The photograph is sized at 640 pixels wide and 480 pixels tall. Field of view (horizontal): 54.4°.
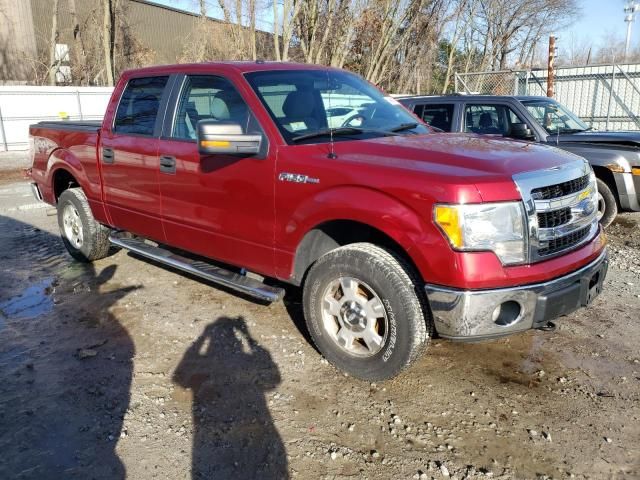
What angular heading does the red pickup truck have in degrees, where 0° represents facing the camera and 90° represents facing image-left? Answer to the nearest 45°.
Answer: approximately 315°

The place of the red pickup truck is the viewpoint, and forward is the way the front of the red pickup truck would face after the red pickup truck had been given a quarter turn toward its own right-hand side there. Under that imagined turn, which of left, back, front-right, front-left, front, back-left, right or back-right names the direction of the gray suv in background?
back

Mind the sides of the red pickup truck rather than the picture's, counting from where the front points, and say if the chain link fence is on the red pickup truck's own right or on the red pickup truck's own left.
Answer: on the red pickup truck's own left
